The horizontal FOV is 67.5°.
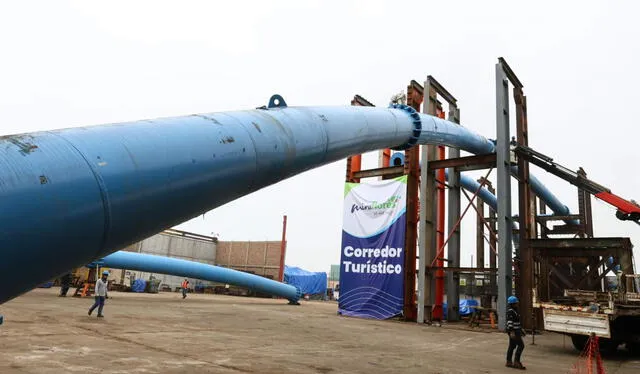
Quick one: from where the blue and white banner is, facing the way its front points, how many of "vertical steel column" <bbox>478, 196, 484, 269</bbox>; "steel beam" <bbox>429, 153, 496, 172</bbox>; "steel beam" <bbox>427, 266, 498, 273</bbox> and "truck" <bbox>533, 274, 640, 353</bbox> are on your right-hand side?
0

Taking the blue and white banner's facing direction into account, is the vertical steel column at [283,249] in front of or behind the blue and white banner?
behind

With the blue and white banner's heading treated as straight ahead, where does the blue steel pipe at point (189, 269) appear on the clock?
The blue steel pipe is roughly at 4 o'clock from the blue and white banner.

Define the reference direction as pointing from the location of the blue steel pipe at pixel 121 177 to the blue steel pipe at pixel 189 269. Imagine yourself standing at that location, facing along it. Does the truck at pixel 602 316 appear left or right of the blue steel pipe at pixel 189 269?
right

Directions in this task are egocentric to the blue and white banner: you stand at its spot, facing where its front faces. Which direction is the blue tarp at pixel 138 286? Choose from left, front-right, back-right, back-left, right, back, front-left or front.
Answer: back-right

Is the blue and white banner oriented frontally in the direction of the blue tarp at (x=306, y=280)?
no

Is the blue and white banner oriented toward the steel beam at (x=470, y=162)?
no

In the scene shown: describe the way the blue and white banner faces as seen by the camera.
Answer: facing the viewer

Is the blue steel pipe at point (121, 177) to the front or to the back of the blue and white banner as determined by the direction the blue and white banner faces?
to the front
